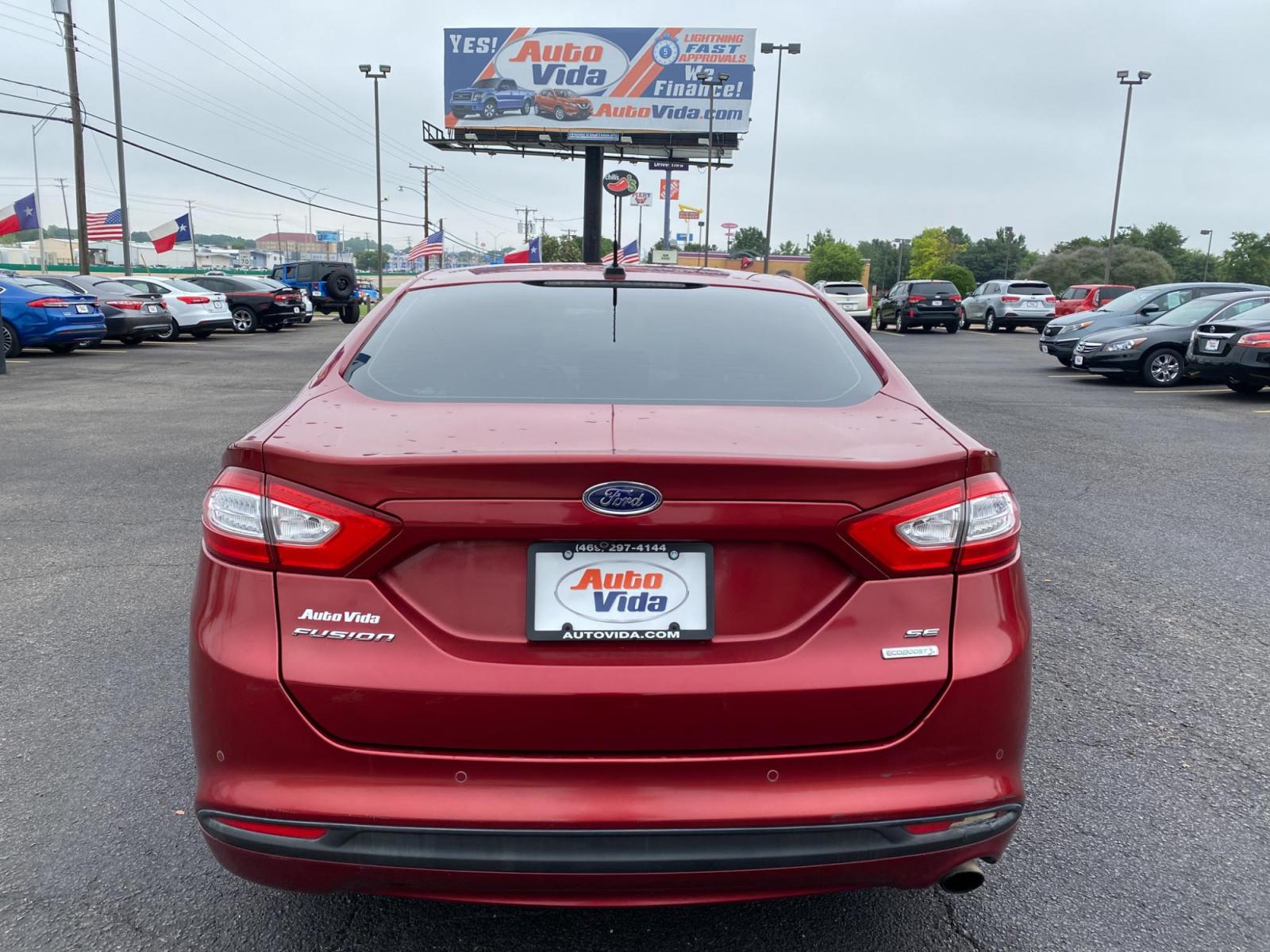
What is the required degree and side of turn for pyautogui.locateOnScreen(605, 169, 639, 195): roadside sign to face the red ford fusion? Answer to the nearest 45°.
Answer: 0° — it already faces it

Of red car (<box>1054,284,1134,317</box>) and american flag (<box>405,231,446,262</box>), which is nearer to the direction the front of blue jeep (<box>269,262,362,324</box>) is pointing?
the american flag

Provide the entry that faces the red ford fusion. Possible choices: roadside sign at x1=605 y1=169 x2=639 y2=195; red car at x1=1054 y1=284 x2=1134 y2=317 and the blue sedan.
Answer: the roadside sign

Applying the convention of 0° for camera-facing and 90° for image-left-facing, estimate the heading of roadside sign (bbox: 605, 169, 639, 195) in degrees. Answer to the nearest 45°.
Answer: approximately 0°

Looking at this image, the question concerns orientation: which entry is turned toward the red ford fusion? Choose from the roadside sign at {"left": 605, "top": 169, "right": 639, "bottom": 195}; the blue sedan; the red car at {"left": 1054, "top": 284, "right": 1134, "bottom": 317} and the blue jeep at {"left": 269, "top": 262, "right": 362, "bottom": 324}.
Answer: the roadside sign

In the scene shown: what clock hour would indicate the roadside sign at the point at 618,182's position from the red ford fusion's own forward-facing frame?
The roadside sign is roughly at 12 o'clock from the red ford fusion.

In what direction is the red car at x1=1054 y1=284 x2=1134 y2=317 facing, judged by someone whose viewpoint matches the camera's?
facing away from the viewer and to the left of the viewer

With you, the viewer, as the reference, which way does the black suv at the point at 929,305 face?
facing away from the viewer and to the left of the viewer

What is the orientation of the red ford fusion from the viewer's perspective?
away from the camera

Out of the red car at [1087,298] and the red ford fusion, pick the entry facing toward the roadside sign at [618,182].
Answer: the red ford fusion

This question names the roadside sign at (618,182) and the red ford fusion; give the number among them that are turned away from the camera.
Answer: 1

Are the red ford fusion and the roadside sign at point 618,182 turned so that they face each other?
yes

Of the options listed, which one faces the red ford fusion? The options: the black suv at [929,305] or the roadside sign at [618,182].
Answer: the roadside sign

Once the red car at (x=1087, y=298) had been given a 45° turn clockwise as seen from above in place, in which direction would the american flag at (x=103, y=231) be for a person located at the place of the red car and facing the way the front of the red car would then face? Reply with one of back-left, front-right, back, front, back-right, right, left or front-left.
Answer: left

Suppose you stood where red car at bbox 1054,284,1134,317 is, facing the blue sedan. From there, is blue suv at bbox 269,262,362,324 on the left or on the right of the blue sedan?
right

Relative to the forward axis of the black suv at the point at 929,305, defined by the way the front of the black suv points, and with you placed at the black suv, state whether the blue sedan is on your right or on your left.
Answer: on your left

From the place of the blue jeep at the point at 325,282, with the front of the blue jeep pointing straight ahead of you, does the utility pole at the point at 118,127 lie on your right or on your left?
on your left
